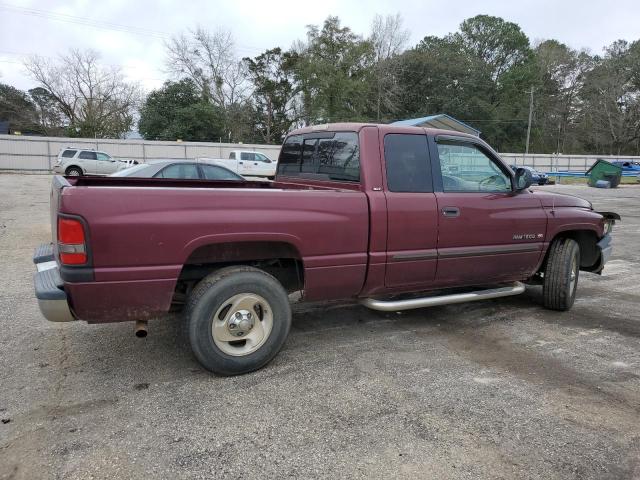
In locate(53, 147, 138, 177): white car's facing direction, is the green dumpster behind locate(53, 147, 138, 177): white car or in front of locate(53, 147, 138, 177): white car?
in front

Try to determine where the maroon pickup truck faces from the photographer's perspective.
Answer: facing away from the viewer and to the right of the viewer

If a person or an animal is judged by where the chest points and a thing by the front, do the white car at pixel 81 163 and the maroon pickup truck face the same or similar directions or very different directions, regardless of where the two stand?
same or similar directions

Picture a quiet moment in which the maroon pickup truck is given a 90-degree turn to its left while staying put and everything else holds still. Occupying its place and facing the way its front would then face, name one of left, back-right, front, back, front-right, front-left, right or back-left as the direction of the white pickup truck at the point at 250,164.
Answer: front-right

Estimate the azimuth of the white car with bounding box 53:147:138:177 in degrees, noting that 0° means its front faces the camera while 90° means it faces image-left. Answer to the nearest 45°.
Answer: approximately 270°

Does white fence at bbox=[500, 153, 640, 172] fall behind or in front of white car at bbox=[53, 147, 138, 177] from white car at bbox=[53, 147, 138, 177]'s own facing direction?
in front

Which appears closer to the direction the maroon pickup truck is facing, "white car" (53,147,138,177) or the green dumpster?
the green dumpster

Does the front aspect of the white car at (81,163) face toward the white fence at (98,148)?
no

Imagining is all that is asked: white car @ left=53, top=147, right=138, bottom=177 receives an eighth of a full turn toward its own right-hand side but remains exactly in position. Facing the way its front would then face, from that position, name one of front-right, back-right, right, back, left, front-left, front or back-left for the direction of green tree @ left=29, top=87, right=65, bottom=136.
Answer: back-left

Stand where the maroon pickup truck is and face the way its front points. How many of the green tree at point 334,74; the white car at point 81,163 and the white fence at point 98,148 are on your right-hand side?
0

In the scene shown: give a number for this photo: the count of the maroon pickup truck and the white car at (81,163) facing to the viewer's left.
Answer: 0

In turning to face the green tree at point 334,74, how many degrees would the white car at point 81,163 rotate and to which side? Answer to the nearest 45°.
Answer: approximately 45° to its left

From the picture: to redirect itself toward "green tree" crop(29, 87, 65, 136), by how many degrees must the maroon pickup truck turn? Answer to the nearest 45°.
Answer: approximately 90° to its left
